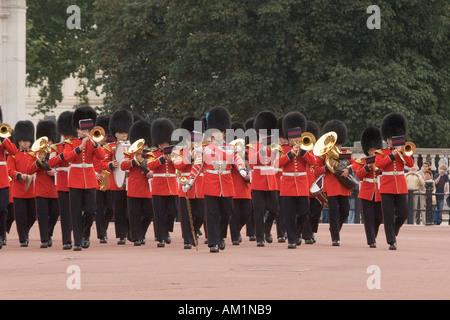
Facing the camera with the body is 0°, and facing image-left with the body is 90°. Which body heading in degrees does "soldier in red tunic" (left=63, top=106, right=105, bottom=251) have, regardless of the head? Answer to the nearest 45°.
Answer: approximately 0°

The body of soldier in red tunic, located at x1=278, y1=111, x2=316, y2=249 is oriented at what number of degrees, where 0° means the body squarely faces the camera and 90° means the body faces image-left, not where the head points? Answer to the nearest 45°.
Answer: approximately 0°

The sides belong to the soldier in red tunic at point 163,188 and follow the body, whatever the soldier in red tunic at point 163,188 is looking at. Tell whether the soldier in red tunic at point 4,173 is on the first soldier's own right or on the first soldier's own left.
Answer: on the first soldier's own right
